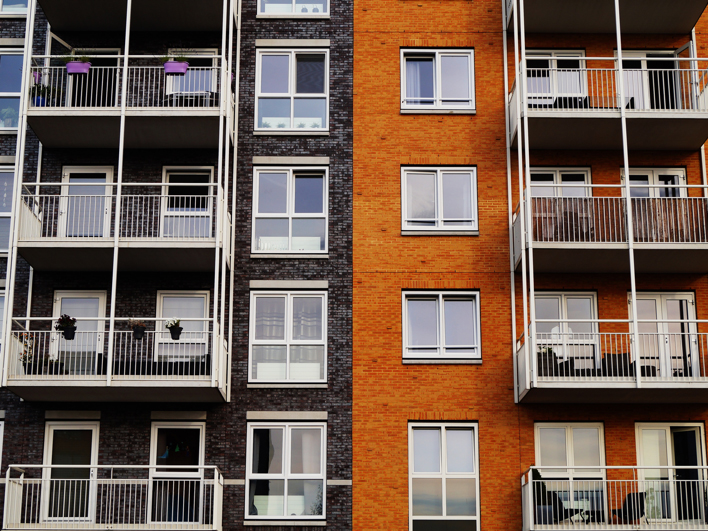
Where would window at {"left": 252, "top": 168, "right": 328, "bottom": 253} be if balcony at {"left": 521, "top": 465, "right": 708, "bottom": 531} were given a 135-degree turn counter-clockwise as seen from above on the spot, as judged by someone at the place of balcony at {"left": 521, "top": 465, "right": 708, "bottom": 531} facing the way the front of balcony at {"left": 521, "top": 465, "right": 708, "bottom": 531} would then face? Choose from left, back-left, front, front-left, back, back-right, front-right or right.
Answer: back-left

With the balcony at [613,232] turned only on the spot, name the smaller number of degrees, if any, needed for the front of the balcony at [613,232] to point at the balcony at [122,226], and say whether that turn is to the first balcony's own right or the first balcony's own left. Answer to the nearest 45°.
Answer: approximately 90° to the first balcony's own right

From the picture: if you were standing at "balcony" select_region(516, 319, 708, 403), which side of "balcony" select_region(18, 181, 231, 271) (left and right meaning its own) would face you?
left

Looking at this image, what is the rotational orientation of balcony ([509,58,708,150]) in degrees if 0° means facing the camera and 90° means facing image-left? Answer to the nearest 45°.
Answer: approximately 0°

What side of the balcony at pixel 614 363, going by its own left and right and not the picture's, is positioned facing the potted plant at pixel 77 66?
right

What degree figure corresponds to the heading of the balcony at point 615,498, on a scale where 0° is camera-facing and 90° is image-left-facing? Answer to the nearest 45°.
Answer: approximately 0°

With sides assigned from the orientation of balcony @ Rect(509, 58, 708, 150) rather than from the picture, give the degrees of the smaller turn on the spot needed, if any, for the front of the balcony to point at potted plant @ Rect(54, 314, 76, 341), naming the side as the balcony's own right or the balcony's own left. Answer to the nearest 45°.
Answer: approximately 90° to the balcony's own right
